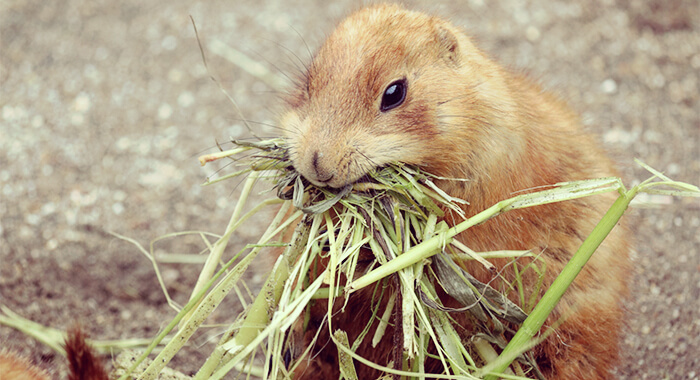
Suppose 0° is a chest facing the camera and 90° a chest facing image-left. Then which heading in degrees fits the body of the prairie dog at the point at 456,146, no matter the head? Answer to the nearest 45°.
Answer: approximately 45°
